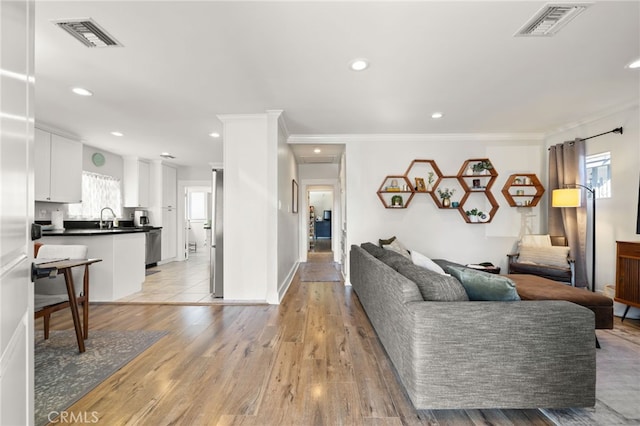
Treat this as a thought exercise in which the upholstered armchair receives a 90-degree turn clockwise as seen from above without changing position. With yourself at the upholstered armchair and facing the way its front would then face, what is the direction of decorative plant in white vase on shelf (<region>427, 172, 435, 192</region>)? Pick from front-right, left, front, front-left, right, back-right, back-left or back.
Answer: front-left

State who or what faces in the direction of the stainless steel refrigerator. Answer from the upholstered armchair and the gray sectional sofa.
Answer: the upholstered armchair

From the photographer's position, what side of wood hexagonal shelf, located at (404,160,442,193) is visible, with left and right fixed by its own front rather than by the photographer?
front

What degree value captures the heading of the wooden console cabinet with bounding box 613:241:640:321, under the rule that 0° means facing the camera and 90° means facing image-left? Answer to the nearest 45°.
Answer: approximately 45°

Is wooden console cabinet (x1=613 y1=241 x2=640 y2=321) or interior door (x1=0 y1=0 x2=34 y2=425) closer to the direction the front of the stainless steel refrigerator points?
the interior door

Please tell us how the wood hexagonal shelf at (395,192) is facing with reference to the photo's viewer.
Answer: facing the viewer

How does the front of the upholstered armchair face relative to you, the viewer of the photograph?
facing the viewer and to the left of the viewer

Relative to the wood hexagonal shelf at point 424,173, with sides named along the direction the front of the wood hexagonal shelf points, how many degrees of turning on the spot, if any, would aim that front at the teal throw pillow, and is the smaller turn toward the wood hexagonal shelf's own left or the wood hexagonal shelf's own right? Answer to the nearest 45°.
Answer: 0° — it already faces it

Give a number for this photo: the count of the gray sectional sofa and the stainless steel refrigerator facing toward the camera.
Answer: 0

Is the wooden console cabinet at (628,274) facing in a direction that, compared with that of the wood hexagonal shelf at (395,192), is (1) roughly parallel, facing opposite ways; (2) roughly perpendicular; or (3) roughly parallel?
roughly perpendicular

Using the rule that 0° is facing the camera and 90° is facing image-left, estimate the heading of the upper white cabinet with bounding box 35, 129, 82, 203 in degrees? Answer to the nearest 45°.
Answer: approximately 315°
